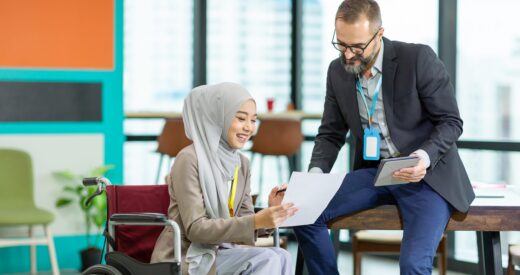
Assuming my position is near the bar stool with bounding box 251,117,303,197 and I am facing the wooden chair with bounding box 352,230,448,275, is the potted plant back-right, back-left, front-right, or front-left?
front-right

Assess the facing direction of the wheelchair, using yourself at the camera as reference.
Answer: facing the viewer and to the right of the viewer

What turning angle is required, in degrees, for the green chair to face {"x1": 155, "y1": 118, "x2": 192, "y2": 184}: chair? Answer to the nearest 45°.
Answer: approximately 90° to its left

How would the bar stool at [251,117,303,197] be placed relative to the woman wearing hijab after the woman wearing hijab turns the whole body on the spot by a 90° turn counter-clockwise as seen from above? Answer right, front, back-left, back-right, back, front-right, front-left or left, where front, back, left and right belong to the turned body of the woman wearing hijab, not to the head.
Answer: front-left

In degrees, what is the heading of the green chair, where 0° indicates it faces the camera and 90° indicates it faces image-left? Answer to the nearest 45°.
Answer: approximately 315°

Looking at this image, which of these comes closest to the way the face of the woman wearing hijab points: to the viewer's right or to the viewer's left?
to the viewer's right

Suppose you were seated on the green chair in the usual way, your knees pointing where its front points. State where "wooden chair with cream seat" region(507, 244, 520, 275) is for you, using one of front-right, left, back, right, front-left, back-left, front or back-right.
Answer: front

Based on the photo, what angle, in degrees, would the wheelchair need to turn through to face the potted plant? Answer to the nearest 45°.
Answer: approximately 135° to its left

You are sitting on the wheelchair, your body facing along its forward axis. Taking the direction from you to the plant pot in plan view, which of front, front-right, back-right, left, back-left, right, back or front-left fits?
back-left

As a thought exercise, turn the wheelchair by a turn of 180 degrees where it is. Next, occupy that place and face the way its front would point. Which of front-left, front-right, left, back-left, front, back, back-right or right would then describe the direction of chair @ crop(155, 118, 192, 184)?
front-right

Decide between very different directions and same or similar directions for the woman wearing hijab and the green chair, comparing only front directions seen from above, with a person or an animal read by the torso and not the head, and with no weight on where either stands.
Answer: same or similar directions
